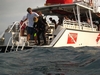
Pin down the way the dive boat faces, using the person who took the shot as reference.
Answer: facing away from the viewer and to the right of the viewer
